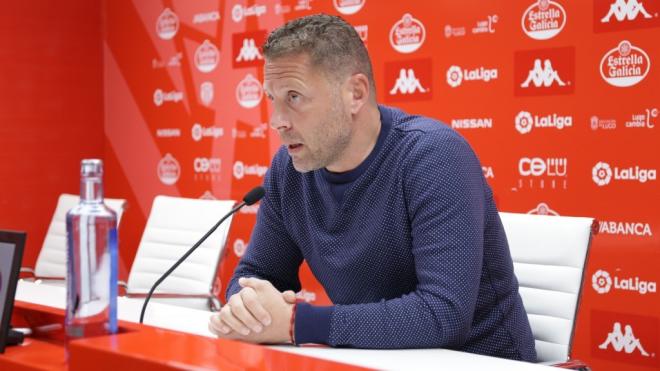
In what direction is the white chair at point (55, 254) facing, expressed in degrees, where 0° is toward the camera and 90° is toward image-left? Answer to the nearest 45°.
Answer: approximately 45°

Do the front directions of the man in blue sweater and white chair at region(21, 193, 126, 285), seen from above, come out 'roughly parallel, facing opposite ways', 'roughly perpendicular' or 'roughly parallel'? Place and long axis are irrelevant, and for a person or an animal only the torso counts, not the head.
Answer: roughly parallel

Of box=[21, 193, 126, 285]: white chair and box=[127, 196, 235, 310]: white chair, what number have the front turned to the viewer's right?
0

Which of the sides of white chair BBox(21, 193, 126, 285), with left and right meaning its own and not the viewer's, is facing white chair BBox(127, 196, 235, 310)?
left

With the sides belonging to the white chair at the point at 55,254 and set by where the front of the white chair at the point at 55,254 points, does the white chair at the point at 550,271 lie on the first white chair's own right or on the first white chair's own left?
on the first white chair's own left

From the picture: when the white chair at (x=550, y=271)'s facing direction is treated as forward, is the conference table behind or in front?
in front

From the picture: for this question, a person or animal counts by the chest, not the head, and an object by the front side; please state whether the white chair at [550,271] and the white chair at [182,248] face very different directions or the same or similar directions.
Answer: same or similar directions

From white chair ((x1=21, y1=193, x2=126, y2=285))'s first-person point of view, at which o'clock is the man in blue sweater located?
The man in blue sweater is roughly at 10 o'clock from the white chair.

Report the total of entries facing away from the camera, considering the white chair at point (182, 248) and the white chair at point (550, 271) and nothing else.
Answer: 0

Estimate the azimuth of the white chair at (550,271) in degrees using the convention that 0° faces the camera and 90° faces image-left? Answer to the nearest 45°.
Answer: approximately 45°

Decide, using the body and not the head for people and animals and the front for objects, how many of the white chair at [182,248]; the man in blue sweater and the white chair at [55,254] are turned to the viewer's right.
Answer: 0

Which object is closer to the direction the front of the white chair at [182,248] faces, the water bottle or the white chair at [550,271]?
the water bottle
